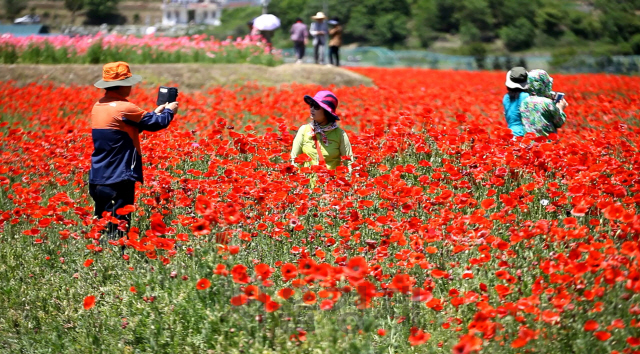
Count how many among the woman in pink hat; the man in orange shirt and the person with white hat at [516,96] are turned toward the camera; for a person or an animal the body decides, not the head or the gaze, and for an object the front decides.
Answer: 1

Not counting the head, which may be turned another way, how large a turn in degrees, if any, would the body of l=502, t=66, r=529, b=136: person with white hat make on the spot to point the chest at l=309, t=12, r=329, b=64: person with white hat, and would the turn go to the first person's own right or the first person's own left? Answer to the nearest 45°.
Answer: approximately 45° to the first person's own left

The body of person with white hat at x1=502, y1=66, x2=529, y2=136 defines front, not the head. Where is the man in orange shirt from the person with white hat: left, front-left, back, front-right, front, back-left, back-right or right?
back-left

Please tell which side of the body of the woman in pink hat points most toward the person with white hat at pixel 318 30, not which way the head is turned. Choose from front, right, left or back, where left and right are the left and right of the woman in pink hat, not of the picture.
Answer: back

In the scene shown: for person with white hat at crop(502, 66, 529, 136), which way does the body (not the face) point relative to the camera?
away from the camera

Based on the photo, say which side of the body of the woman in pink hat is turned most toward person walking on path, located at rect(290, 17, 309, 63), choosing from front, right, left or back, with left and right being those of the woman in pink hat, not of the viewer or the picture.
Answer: back

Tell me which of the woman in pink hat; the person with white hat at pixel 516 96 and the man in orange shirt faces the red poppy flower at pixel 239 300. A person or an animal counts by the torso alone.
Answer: the woman in pink hat

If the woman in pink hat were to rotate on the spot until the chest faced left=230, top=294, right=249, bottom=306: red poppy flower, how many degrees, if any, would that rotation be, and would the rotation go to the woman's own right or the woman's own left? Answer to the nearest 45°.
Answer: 0° — they already face it

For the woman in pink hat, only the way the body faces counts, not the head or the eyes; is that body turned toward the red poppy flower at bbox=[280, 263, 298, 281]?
yes

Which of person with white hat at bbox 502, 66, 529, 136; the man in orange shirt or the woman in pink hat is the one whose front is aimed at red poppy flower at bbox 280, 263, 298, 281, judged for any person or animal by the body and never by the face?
the woman in pink hat

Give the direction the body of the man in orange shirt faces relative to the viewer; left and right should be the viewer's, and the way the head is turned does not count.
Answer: facing away from the viewer and to the right of the viewer

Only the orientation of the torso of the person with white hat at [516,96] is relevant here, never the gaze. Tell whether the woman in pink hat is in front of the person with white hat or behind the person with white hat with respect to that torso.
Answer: behind
